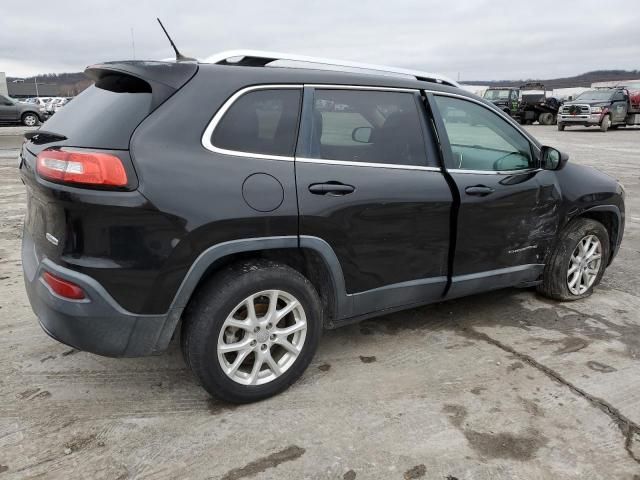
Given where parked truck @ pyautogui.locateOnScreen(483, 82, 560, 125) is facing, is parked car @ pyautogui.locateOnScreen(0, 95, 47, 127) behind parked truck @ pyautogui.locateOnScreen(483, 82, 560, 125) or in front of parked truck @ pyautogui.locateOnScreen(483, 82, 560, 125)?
in front

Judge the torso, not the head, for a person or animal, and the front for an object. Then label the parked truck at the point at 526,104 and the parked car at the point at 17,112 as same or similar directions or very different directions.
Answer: very different directions

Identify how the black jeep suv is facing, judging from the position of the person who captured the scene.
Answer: facing away from the viewer and to the right of the viewer

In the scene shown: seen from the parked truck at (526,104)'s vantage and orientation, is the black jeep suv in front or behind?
in front

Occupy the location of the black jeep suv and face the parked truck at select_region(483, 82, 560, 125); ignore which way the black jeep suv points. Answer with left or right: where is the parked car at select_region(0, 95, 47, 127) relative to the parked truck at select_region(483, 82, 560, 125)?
left

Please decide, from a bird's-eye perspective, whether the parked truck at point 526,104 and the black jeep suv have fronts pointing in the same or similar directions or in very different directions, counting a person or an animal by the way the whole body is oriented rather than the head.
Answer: very different directions

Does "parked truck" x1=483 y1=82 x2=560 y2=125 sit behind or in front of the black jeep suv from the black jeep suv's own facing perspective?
in front
